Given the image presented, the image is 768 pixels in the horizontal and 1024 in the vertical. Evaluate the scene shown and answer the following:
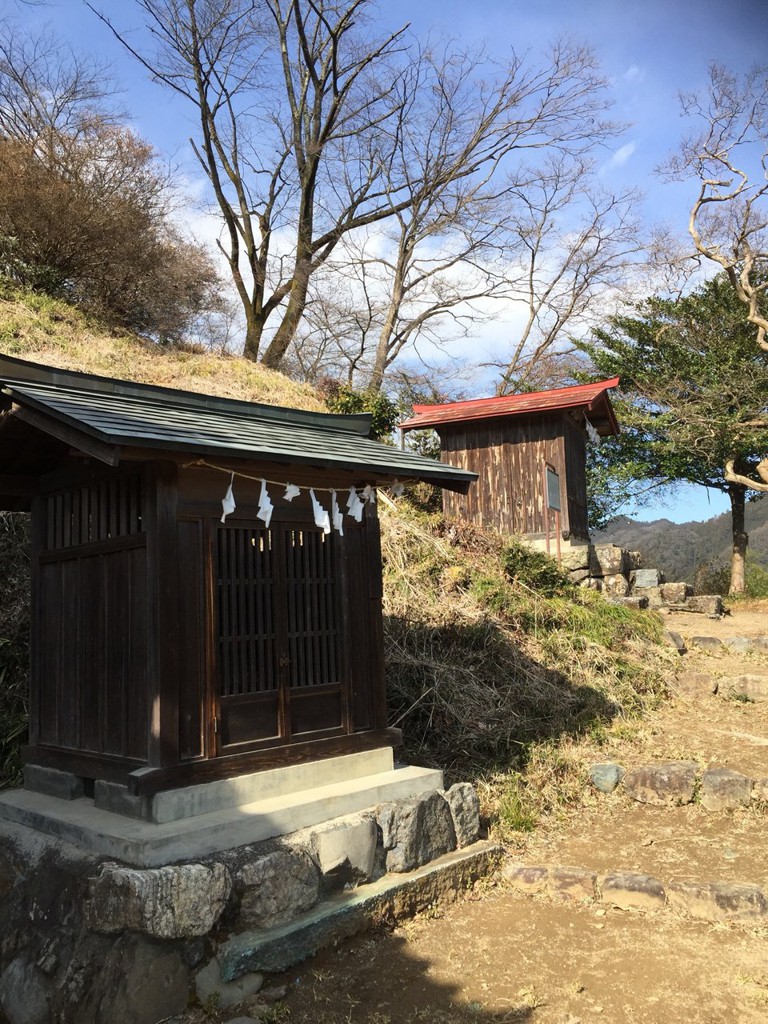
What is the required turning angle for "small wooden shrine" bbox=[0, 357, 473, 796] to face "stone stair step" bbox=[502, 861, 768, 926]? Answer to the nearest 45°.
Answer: approximately 45° to its left

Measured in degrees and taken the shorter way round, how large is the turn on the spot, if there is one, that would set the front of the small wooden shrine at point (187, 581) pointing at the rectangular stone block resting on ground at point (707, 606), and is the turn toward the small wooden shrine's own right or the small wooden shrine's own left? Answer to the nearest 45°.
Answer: approximately 90° to the small wooden shrine's own left

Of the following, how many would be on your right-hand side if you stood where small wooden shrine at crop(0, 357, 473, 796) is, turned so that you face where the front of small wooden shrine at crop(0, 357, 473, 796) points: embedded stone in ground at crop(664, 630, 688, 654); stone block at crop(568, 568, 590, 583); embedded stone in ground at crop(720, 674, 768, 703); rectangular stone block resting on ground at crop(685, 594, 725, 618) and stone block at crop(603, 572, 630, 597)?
0

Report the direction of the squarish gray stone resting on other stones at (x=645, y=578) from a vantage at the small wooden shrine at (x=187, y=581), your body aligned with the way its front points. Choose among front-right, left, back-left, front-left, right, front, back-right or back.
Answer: left

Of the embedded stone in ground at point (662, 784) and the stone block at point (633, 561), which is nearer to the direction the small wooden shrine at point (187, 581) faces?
the embedded stone in ground

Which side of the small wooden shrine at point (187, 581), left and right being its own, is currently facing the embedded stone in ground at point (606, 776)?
left

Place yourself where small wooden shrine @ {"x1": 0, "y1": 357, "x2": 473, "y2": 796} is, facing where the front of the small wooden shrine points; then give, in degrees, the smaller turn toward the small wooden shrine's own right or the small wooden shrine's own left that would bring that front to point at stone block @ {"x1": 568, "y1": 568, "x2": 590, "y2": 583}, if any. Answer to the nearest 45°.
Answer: approximately 90° to the small wooden shrine's own left

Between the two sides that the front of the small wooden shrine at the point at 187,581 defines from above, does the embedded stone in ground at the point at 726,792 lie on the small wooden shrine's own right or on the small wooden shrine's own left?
on the small wooden shrine's own left

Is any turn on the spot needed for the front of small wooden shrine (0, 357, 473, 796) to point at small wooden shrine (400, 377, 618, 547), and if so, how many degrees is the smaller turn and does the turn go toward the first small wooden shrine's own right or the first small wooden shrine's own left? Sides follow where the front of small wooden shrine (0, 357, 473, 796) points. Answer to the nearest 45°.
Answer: approximately 90° to the first small wooden shrine's own left

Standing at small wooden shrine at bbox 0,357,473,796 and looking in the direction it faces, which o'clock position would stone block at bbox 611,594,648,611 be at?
The stone block is roughly at 9 o'clock from the small wooden shrine.

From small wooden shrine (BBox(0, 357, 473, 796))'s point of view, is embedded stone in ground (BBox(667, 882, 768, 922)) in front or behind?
in front

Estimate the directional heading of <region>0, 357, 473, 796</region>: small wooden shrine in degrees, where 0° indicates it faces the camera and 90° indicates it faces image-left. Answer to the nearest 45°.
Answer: approximately 315°

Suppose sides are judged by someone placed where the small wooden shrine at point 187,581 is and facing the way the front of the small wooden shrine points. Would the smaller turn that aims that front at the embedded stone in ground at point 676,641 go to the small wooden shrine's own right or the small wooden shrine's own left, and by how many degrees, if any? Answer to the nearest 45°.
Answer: approximately 90° to the small wooden shrine's own left

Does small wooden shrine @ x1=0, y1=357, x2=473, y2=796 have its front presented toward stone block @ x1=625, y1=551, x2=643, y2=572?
no

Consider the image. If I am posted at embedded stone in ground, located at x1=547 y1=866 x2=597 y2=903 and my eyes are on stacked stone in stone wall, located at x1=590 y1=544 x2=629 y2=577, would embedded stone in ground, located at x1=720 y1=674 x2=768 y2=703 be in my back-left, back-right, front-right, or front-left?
front-right

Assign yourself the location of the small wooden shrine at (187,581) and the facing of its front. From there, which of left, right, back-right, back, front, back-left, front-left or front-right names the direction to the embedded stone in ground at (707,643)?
left

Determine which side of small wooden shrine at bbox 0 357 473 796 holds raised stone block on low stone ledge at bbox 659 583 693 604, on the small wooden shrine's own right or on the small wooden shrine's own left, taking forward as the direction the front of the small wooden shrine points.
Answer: on the small wooden shrine's own left

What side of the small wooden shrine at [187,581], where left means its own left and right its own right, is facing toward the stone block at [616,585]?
left
